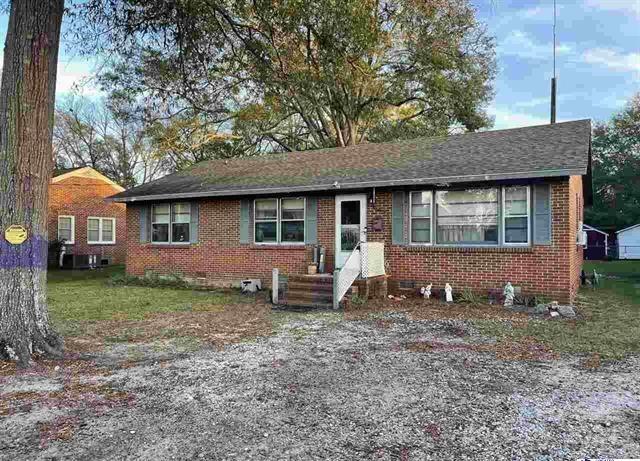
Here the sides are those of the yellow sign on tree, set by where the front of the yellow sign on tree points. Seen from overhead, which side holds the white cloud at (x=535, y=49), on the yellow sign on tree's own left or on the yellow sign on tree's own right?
on the yellow sign on tree's own left

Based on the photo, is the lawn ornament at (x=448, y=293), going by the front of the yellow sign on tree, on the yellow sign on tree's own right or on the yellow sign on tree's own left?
on the yellow sign on tree's own left

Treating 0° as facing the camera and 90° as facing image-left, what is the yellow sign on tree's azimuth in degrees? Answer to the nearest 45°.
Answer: approximately 0°

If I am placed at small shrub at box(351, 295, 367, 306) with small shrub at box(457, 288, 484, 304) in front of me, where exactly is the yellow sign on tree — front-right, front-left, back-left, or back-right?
back-right

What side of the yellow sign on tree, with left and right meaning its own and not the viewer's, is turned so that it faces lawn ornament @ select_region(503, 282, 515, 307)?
left

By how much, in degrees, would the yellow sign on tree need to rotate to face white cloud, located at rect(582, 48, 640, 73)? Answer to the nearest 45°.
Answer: approximately 90° to its left

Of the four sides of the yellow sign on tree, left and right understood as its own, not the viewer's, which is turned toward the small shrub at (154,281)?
back

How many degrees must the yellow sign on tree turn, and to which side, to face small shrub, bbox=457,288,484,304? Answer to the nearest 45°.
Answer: approximately 90° to its left
